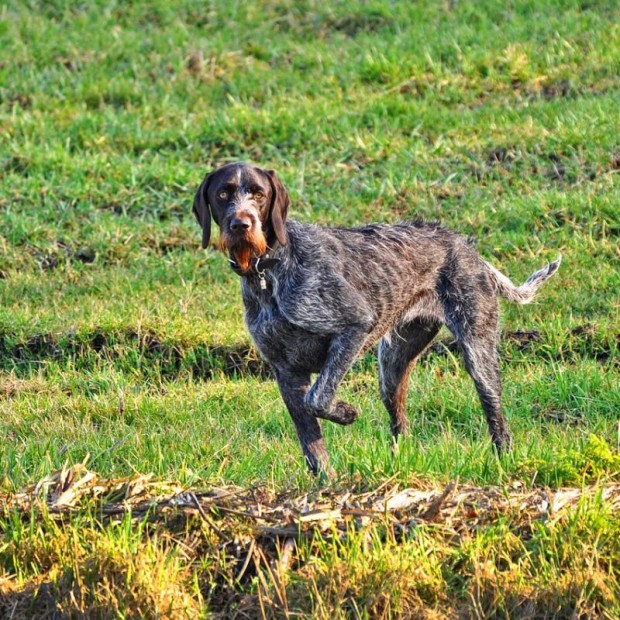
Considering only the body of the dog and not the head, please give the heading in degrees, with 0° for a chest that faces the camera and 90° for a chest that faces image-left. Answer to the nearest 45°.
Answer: approximately 45°
